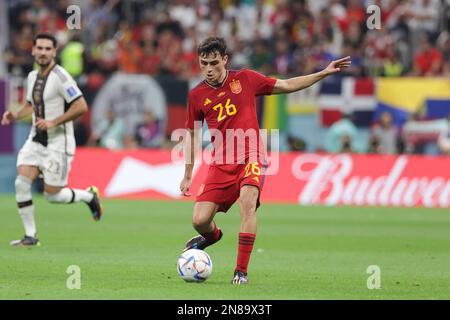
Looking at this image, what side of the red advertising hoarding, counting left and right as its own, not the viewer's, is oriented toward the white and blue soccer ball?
front

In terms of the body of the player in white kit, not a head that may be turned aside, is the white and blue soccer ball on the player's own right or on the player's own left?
on the player's own left

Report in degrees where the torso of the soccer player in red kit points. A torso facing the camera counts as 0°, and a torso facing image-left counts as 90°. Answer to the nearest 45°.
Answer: approximately 0°

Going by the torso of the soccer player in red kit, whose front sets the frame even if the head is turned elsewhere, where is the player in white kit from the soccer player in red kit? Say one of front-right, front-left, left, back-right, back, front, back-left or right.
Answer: back-right

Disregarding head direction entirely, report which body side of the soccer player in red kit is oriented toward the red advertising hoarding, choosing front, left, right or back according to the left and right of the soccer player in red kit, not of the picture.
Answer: back

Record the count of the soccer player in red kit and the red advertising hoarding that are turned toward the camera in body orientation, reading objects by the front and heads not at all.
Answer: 2

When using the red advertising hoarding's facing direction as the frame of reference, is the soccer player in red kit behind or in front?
in front

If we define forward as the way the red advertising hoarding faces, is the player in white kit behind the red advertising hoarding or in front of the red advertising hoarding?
in front

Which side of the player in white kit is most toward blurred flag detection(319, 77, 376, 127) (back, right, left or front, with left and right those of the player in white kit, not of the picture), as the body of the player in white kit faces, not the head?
back
